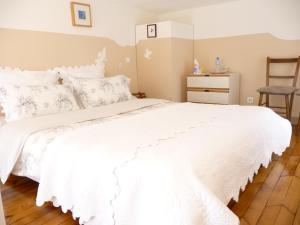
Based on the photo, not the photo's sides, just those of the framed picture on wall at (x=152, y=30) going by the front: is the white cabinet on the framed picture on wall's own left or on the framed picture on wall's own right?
on the framed picture on wall's own left

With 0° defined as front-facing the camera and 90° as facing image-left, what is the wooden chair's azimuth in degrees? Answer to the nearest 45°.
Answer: approximately 45°

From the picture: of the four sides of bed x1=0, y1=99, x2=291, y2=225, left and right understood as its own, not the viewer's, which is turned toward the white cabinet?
left

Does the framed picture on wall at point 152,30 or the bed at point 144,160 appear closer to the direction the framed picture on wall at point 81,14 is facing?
the bed

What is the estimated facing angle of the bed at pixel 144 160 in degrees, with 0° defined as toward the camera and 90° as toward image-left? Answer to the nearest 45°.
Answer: approximately 315°
